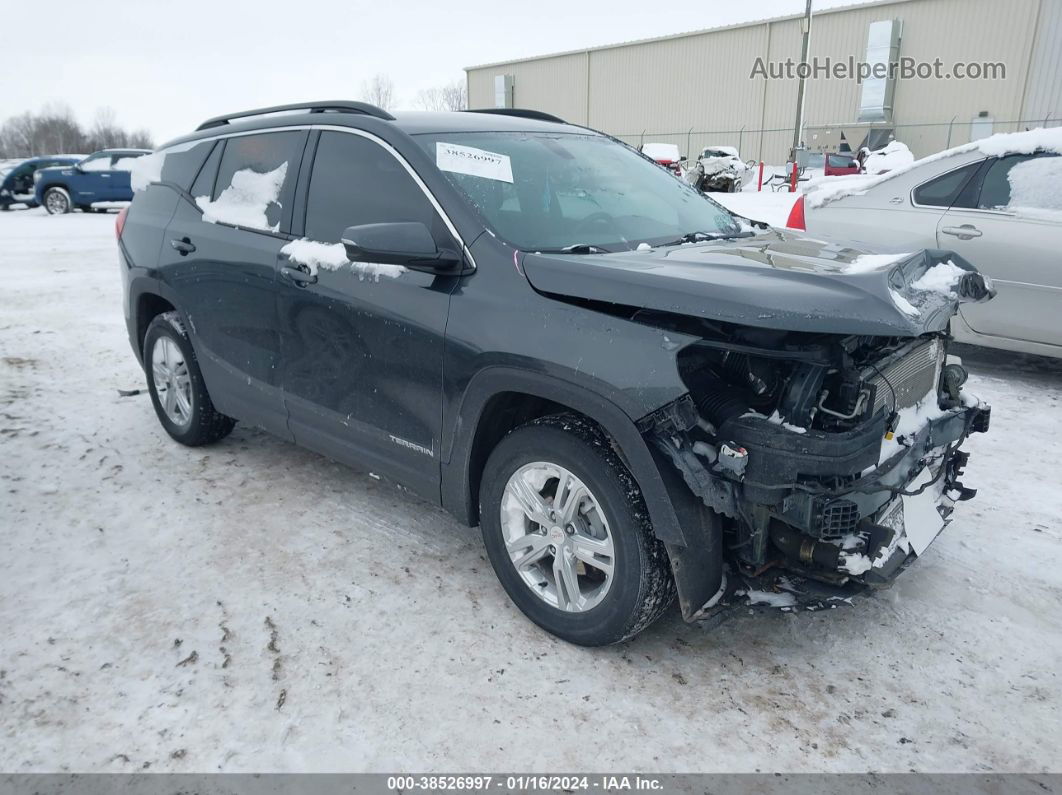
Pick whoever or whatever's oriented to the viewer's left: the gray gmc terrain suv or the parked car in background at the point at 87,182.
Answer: the parked car in background

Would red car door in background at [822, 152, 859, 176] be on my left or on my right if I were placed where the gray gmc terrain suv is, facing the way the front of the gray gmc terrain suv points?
on my left

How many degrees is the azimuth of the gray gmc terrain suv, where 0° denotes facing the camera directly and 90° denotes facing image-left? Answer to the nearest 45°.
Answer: approximately 315°

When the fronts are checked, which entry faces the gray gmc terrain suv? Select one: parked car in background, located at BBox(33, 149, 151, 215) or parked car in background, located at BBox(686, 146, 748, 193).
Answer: parked car in background, located at BBox(686, 146, 748, 193)

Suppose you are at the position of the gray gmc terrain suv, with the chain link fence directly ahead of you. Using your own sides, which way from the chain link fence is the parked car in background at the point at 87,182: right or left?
left

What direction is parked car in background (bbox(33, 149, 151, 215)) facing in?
to the viewer's left

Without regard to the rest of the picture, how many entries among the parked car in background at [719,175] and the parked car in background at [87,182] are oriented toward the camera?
1

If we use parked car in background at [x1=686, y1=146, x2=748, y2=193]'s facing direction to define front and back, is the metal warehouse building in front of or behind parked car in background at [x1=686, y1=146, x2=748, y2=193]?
behind

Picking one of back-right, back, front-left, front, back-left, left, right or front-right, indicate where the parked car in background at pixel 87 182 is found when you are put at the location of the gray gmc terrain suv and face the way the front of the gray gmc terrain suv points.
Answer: back

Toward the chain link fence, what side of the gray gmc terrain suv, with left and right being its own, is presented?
left

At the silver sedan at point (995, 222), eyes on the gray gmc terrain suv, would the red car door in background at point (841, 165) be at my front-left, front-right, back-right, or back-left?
back-right

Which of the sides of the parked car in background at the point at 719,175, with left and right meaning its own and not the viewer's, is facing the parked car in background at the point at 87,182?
right

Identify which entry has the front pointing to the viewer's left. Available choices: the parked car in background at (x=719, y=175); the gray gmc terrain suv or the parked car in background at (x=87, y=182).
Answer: the parked car in background at (x=87, y=182)
